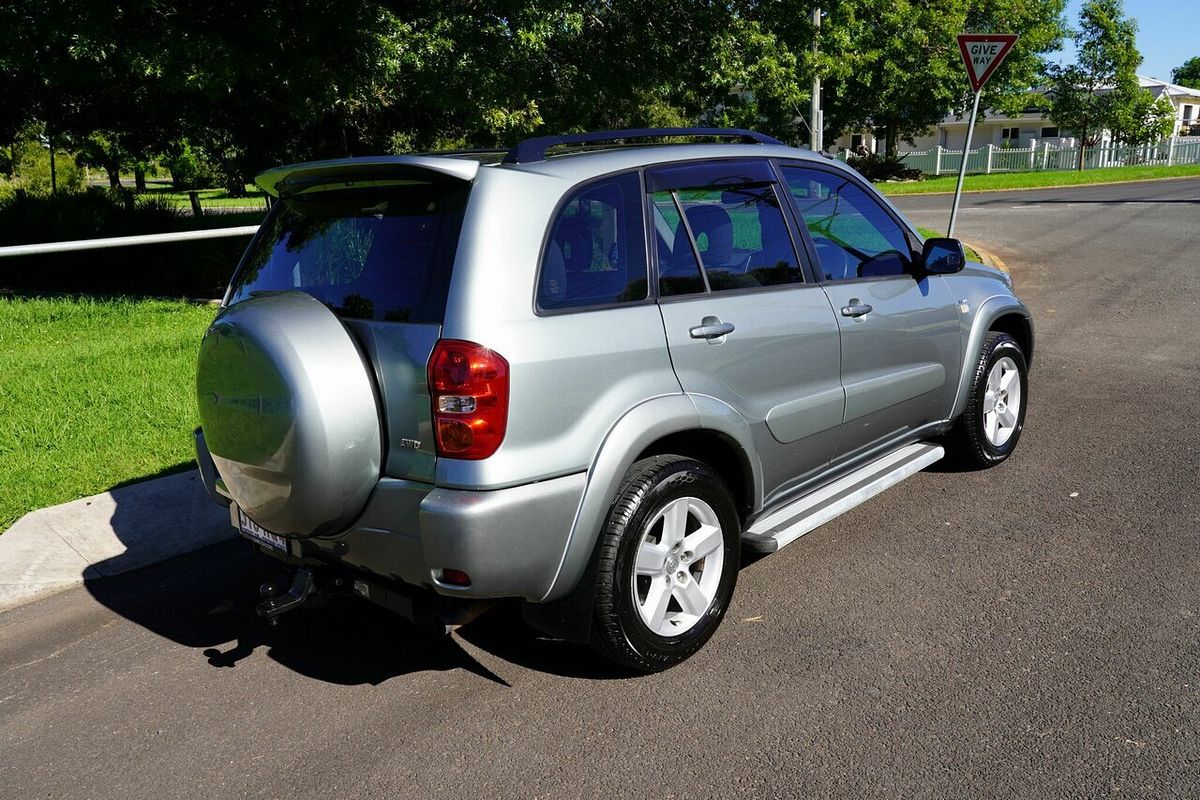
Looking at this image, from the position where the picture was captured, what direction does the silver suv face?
facing away from the viewer and to the right of the viewer

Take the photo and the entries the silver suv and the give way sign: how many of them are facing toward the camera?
1

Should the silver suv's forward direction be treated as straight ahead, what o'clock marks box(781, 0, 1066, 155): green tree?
The green tree is roughly at 11 o'clock from the silver suv.

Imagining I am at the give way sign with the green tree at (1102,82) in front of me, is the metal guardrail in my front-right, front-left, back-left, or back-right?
back-left

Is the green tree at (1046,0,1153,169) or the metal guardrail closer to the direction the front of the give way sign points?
the metal guardrail

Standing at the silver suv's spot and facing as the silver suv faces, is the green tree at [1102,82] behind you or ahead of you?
ahead

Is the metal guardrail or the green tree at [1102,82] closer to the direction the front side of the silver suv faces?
the green tree

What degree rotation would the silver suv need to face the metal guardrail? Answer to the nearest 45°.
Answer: approximately 90° to its left

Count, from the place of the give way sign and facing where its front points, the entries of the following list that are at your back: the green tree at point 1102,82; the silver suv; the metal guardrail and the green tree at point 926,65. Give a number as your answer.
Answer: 2

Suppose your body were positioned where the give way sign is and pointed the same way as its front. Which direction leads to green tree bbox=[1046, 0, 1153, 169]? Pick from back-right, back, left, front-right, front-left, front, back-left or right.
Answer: back

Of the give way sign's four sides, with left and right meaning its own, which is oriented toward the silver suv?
front

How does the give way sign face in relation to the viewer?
toward the camera
